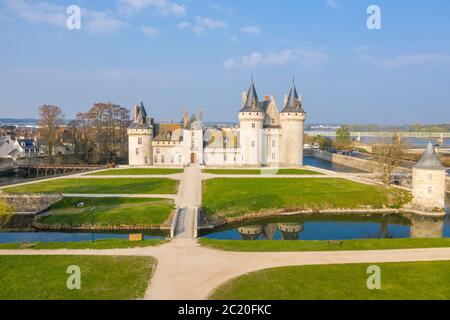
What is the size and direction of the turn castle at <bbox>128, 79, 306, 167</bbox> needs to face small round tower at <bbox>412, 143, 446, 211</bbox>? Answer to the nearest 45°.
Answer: approximately 45° to its left

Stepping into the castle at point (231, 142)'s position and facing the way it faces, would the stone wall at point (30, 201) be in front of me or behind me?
in front

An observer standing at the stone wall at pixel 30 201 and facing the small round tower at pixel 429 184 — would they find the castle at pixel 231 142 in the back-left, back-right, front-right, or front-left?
front-left

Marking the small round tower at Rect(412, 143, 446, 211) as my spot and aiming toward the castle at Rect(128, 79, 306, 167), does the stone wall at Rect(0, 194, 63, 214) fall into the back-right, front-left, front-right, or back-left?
front-left

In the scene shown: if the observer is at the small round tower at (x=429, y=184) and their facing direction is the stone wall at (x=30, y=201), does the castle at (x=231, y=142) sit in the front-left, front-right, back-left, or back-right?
front-right

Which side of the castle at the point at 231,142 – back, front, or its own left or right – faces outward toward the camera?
front
